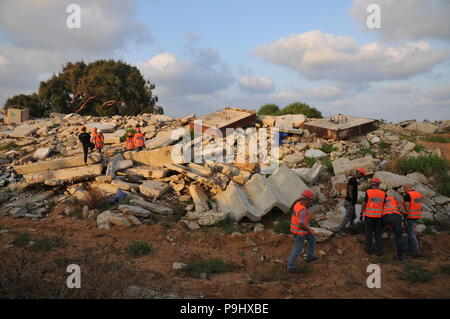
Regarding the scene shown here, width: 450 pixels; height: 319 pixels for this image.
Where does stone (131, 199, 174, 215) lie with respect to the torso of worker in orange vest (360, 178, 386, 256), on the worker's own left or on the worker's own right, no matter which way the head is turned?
on the worker's own left

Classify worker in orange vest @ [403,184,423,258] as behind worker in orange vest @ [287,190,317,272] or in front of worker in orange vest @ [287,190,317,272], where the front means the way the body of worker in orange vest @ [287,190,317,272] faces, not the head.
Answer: in front

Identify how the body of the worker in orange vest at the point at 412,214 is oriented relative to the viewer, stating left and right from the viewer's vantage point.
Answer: facing away from the viewer and to the left of the viewer

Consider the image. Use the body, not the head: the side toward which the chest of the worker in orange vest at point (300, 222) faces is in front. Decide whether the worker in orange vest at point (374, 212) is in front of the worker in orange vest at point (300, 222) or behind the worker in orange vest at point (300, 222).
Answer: in front

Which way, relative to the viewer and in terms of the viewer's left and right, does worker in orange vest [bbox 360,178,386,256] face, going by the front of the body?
facing away from the viewer
